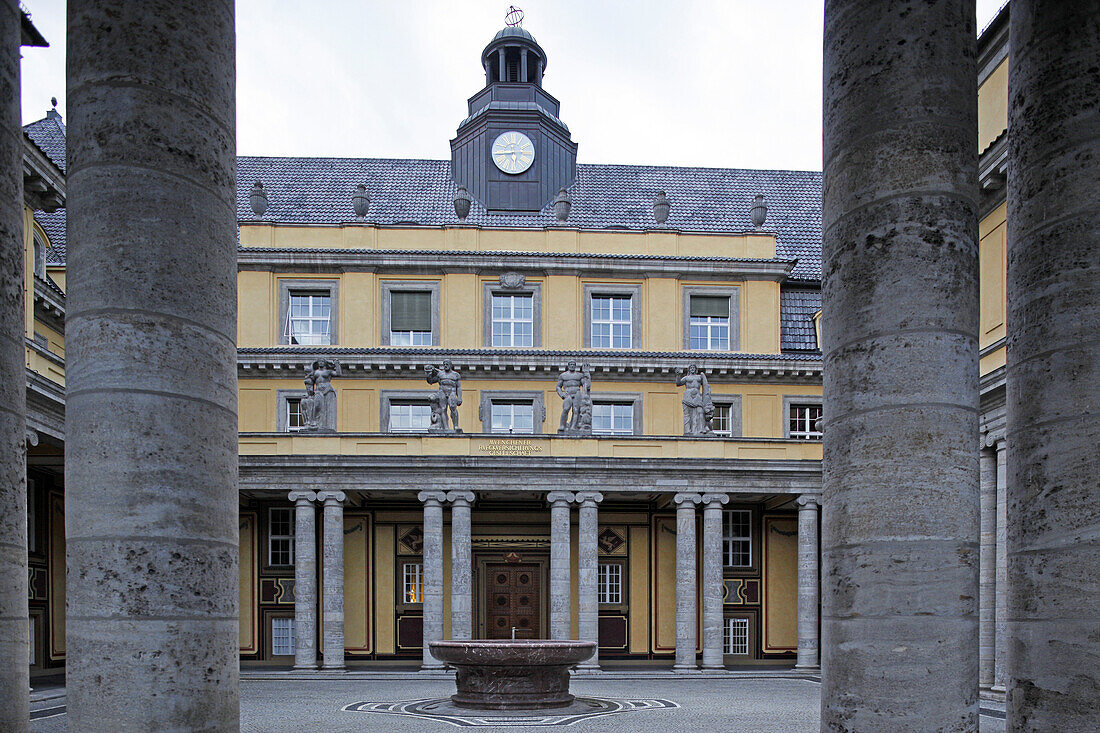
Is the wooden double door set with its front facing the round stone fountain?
yes

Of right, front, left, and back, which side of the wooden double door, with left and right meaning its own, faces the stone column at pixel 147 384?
front

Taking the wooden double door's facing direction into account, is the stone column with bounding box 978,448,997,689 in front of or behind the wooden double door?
in front

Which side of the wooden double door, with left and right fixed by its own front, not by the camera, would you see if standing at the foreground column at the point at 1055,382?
front

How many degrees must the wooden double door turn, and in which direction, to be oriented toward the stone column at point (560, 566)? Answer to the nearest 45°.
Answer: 0° — it already faces it

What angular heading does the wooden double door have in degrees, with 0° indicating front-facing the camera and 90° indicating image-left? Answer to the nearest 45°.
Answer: approximately 0°
